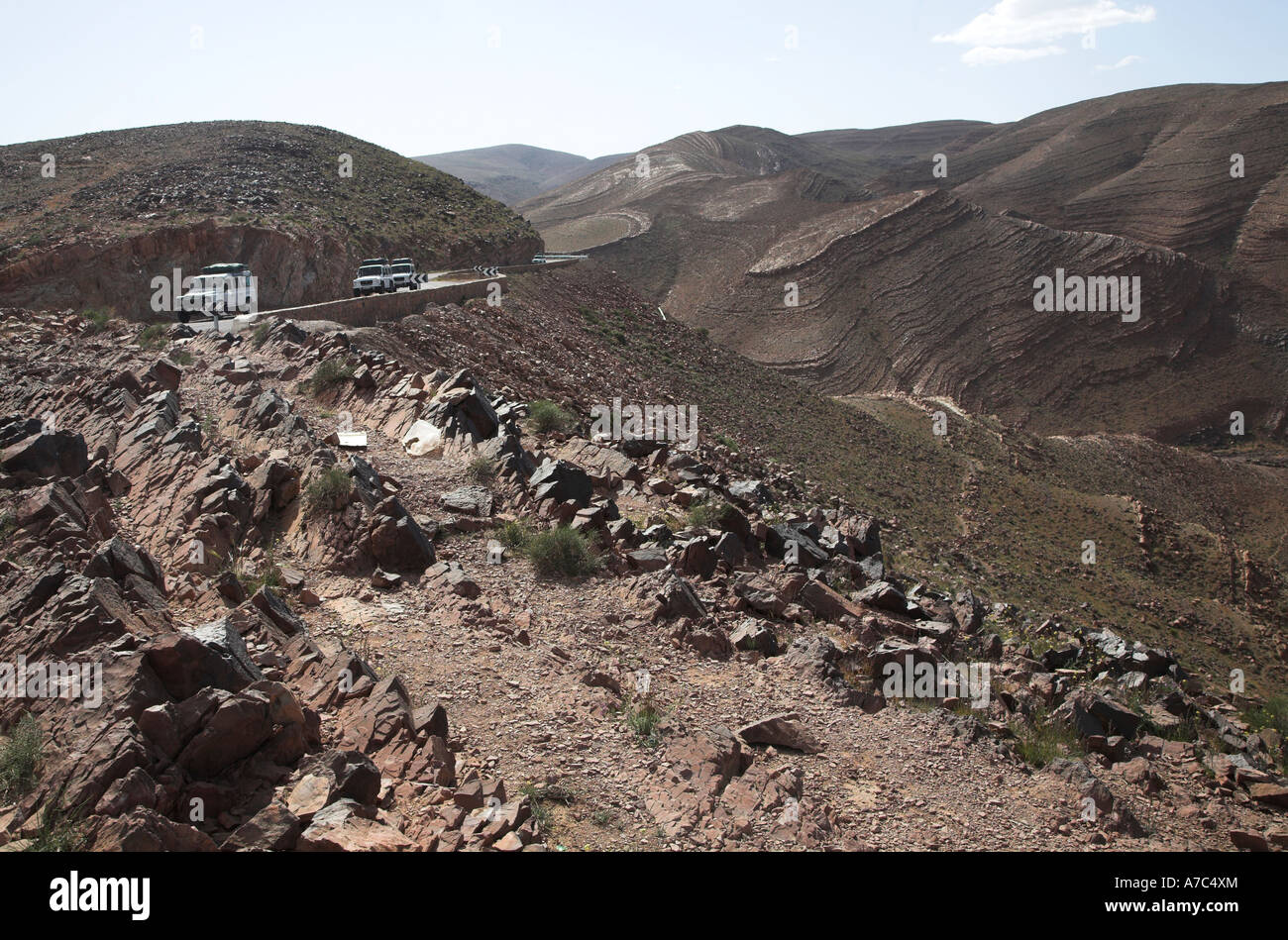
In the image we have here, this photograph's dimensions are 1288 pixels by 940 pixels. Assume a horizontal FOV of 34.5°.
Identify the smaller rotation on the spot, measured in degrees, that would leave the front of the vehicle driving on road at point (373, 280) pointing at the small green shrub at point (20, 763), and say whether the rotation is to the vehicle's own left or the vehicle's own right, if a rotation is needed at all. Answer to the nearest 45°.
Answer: approximately 45° to the vehicle's own left

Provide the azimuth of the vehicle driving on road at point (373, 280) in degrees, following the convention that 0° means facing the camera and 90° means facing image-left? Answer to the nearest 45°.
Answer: approximately 45°

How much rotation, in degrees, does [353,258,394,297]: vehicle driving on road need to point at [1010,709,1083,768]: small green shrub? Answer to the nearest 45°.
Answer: approximately 45° to its left

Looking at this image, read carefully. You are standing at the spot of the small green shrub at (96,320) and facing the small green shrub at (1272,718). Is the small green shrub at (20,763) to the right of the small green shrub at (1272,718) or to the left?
right

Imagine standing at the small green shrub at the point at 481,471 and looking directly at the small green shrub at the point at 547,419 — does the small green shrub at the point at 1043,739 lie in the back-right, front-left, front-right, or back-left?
back-right
